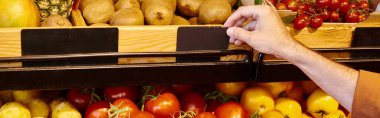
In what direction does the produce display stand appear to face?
toward the camera
